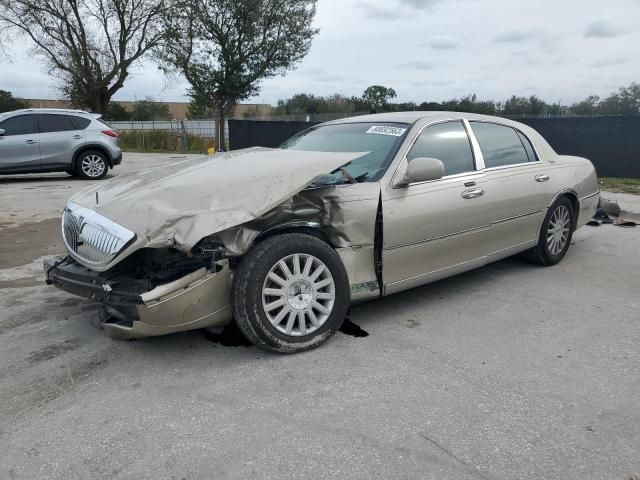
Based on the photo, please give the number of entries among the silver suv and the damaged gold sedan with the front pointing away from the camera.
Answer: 0

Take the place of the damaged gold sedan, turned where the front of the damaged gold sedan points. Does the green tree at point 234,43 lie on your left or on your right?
on your right

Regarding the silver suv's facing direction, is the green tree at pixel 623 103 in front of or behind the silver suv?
behind

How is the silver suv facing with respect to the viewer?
to the viewer's left

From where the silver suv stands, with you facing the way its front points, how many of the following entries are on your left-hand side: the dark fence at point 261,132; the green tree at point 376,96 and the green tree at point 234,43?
0

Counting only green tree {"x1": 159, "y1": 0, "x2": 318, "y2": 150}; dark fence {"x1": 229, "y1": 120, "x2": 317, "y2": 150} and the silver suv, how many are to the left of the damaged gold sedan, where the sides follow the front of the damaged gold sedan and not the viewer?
0

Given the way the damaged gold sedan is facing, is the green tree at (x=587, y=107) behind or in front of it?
behind

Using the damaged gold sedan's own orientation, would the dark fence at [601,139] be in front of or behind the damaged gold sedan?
behind

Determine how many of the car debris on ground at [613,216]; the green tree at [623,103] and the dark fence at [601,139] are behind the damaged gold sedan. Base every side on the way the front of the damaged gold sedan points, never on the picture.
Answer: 3

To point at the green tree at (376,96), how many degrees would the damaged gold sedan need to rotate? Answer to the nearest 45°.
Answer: approximately 135° to its right

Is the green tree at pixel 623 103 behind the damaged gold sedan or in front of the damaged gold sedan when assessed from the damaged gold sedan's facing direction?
behind

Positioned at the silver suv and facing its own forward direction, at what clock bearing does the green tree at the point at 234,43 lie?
The green tree is roughly at 4 o'clock from the silver suv.

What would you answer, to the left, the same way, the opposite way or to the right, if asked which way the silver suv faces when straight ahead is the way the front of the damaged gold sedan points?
the same way

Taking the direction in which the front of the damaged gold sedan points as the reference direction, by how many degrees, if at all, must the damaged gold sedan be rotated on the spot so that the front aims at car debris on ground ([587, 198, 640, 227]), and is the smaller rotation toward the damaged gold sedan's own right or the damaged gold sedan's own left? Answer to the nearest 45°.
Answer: approximately 180°

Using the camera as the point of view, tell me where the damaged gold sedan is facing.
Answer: facing the viewer and to the left of the viewer
